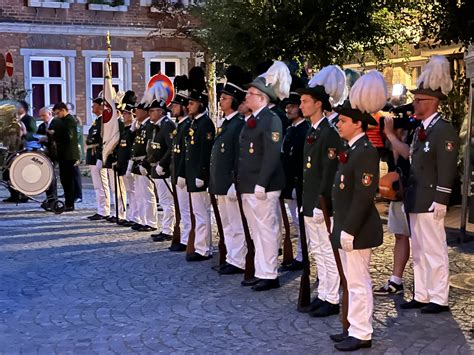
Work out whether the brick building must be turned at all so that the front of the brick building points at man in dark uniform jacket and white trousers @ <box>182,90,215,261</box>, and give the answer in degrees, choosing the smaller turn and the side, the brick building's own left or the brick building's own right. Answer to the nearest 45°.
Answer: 0° — it already faces them

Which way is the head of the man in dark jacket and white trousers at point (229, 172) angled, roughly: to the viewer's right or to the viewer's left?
to the viewer's left

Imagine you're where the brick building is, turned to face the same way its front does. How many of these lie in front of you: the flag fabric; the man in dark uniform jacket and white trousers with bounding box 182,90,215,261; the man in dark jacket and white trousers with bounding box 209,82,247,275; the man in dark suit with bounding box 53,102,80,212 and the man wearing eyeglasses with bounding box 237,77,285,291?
5

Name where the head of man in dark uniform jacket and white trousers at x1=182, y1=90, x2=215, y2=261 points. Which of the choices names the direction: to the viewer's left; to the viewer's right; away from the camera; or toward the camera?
to the viewer's left

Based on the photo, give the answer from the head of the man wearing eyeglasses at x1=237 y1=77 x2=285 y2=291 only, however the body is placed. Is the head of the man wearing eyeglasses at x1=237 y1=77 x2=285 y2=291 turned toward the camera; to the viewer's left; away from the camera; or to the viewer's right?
to the viewer's left

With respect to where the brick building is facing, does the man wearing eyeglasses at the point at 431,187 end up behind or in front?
in front

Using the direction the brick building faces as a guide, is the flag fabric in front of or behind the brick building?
in front

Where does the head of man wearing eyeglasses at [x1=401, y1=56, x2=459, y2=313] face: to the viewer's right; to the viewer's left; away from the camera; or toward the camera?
to the viewer's left

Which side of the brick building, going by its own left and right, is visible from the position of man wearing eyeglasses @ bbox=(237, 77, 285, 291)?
front

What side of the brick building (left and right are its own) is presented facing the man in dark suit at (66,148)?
front

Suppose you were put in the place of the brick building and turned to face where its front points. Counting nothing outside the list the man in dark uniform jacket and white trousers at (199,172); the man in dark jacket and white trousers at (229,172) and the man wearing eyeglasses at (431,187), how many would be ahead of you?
3

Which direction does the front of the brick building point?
toward the camera

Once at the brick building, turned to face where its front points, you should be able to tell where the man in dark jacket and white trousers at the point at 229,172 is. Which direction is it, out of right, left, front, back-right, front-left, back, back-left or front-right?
front

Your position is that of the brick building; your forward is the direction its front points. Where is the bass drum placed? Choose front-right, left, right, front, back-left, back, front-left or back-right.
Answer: front
